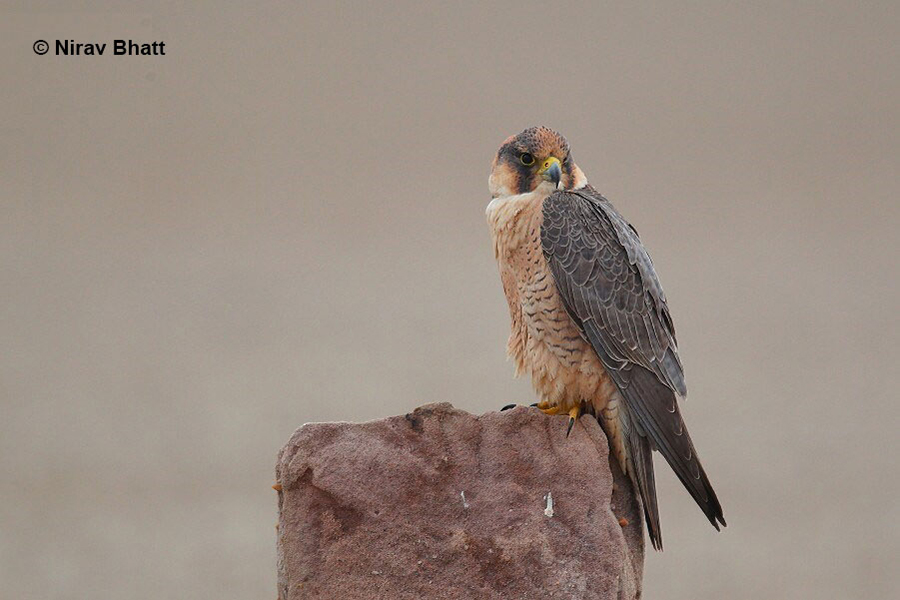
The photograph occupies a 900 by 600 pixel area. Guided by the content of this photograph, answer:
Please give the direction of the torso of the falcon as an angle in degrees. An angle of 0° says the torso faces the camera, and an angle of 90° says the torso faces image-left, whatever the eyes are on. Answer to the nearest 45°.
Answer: approximately 90°
